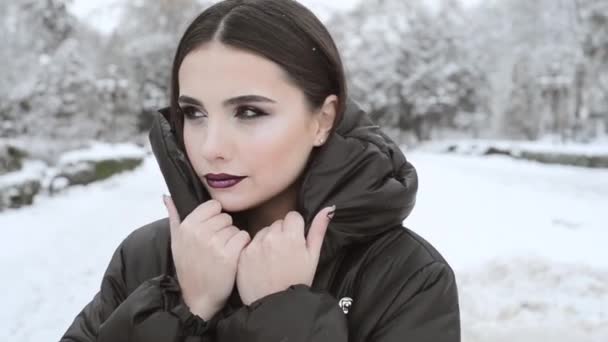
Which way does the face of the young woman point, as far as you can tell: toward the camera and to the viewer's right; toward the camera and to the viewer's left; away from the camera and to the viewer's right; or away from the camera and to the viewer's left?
toward the camera and to the viewer's left

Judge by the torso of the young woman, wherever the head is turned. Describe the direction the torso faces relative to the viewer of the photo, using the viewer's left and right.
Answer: facing the viewer and to the left of the viewer
